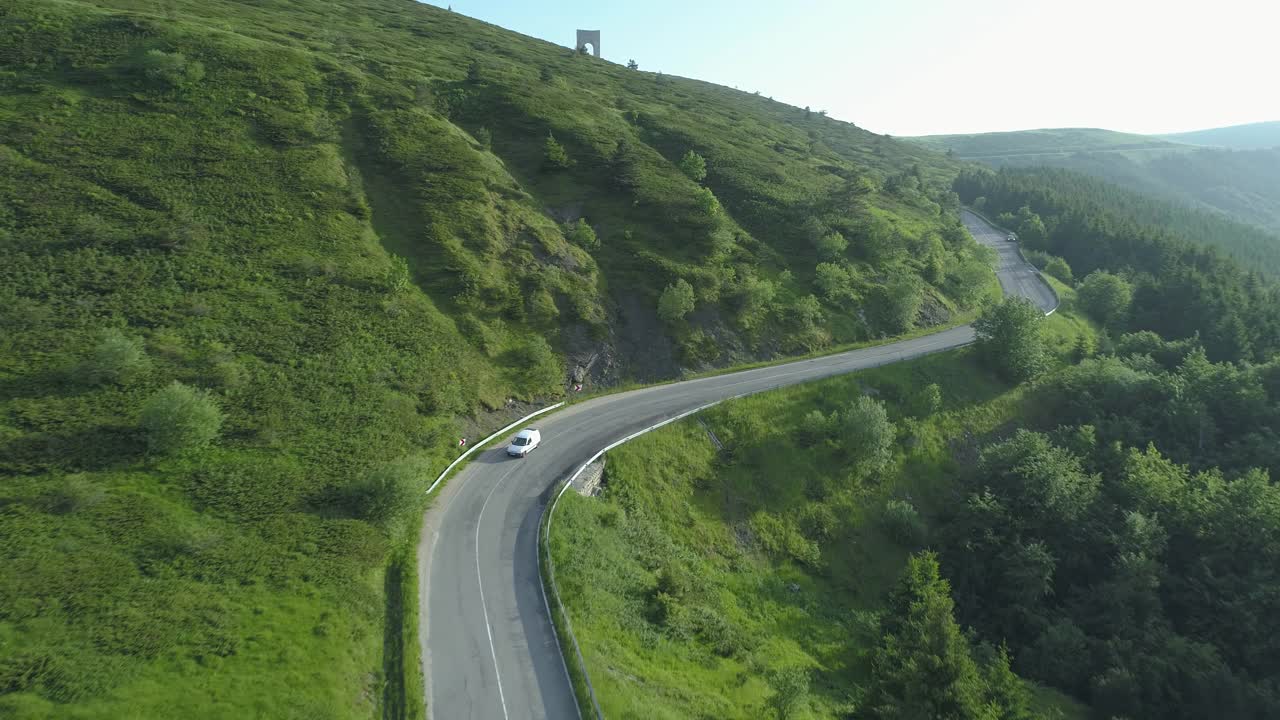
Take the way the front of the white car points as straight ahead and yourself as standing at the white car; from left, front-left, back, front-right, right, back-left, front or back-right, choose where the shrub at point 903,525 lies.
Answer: back-left

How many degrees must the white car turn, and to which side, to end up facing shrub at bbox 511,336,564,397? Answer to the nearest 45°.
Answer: approximately 135° to its right

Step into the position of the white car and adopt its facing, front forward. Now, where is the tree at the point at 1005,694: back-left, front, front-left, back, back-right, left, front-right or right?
left

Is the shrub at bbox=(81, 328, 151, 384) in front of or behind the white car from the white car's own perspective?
in front

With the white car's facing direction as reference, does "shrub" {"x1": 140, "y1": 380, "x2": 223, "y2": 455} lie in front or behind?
in front

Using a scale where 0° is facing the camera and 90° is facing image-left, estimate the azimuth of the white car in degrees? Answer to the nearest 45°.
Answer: approximately 45°

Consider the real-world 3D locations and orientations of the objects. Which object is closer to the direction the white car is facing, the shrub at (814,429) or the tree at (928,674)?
the tree
